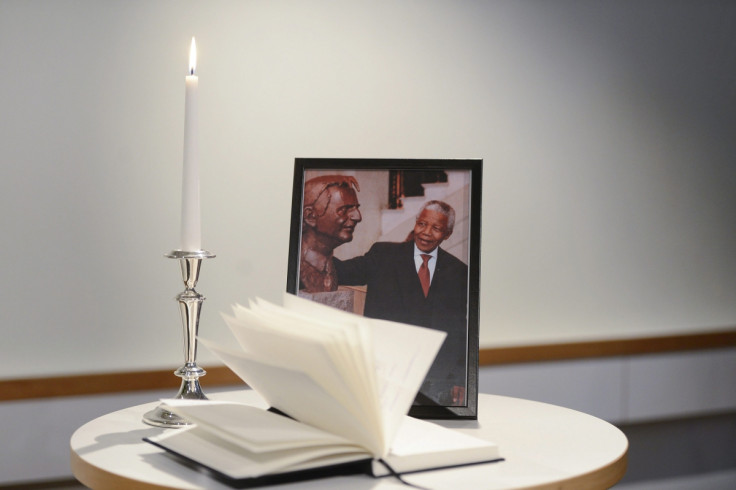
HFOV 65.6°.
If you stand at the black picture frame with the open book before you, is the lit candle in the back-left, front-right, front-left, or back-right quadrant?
front-right

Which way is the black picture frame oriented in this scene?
toward the camera

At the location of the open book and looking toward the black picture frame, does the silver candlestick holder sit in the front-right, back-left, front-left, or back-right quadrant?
front-left
